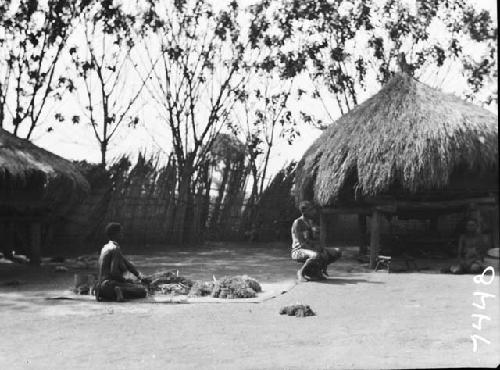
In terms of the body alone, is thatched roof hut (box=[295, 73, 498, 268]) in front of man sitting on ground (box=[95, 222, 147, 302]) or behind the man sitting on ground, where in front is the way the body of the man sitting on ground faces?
in front

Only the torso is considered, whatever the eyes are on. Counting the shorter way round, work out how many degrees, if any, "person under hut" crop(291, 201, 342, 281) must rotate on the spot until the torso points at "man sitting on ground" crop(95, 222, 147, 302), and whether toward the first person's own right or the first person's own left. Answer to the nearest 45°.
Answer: approximately 135° to the first person's own right

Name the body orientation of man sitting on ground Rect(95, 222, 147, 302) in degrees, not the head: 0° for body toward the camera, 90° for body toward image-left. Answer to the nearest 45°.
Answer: approximately 270°

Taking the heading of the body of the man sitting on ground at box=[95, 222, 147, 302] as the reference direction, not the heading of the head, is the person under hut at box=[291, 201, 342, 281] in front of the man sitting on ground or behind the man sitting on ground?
in front

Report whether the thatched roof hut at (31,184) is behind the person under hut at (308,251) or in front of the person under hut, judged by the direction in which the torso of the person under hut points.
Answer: behind
